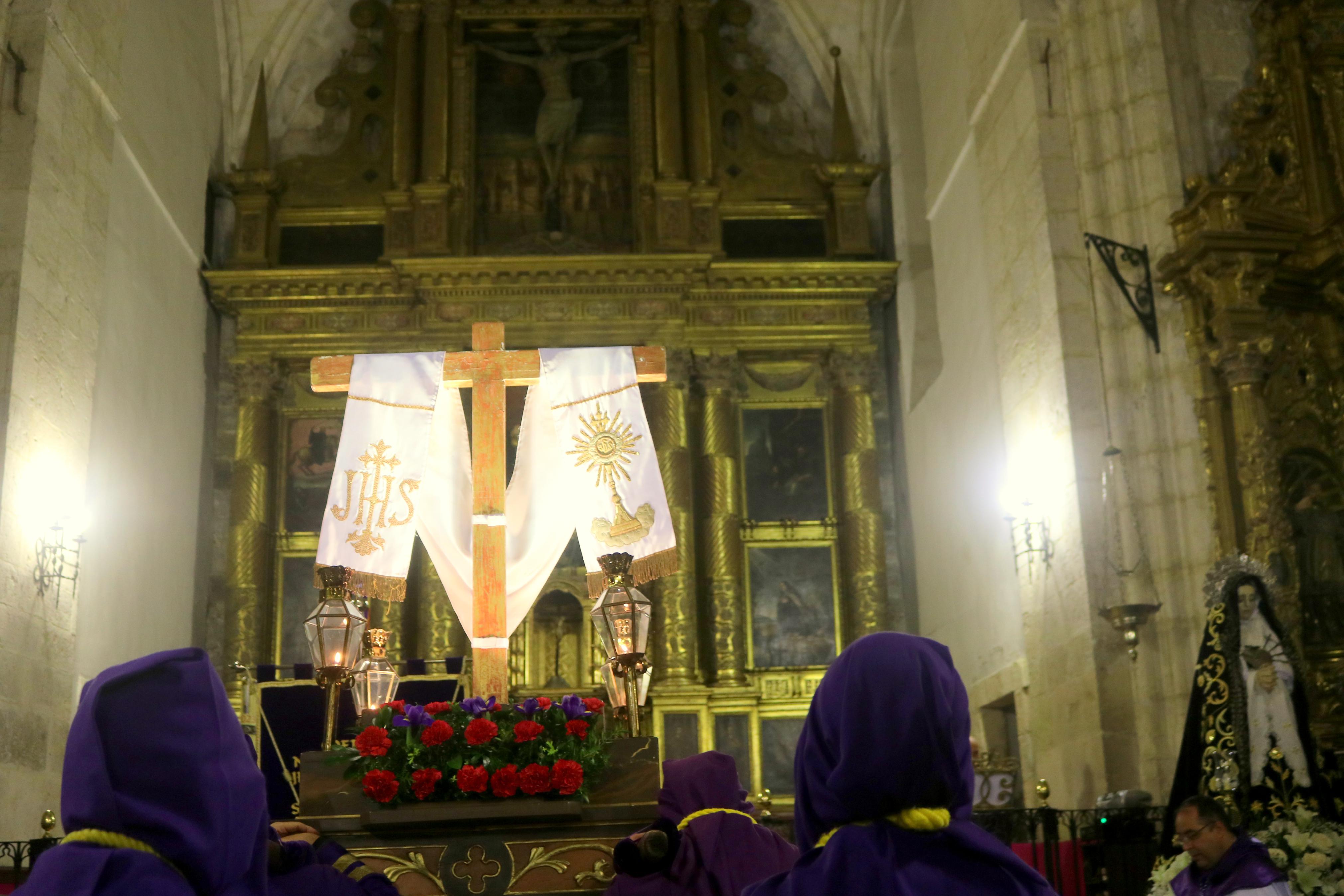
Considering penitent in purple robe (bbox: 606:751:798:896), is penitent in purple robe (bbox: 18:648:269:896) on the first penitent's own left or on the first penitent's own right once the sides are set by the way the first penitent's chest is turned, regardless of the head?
on the first penitent's own left

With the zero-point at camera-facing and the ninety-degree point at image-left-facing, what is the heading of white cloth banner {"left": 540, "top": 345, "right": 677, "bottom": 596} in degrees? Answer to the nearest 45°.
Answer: approximately 0°

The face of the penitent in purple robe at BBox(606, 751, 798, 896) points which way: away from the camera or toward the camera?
away from the camera

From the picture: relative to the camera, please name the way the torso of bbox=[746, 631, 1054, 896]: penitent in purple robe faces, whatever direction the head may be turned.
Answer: away from the camera

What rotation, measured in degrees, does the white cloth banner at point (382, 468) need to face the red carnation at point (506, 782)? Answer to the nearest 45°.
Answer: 0° — it already faces it

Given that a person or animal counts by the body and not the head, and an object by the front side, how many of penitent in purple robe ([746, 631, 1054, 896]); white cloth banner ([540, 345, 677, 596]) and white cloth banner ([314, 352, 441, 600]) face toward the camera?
2

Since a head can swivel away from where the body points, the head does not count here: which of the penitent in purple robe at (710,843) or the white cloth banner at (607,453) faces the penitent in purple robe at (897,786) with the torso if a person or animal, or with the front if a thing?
the white cloth banner

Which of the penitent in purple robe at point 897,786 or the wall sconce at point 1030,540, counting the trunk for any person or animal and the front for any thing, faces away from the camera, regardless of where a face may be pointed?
the penitent in purple robe

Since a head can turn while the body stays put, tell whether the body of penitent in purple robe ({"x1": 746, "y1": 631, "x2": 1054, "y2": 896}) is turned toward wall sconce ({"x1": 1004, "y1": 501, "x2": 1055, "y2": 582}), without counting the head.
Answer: yes

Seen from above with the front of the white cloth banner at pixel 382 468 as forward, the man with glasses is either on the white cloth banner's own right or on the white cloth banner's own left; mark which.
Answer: on the white cloth banner's own left
